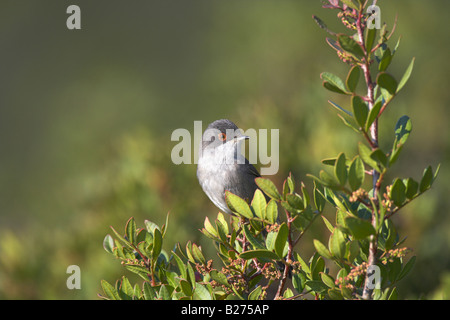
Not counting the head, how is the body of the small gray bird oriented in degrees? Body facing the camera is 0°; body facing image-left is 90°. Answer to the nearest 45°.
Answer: approximately 45°
